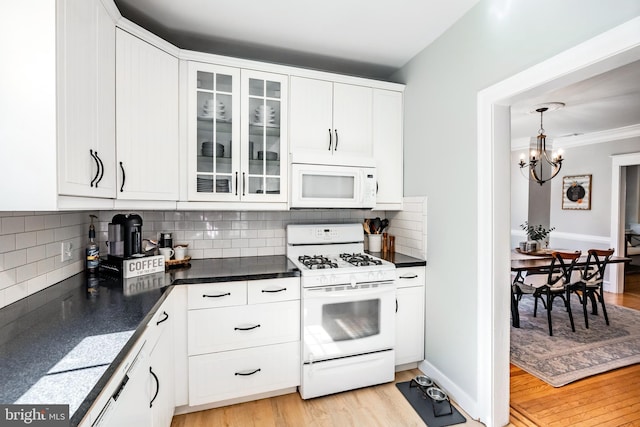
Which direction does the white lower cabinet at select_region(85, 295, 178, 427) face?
to the viewer's right

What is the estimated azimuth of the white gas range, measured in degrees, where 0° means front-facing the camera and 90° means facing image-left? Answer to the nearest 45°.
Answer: approximately 315°

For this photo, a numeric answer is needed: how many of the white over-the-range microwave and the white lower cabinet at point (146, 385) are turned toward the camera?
1

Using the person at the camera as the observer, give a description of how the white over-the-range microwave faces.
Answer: facing the viewer

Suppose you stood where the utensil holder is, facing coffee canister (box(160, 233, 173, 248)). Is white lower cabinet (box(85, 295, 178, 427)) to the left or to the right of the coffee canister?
left

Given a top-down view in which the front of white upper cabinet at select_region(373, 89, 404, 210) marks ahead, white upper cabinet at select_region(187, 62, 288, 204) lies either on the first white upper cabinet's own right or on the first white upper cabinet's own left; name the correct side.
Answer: on the first white upper cabinet's own right

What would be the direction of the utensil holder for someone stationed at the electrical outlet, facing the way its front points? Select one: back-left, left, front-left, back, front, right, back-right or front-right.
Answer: front-left

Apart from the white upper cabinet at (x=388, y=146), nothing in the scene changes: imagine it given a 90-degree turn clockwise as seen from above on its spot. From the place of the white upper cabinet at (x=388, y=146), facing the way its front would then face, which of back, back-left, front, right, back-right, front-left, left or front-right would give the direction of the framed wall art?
back

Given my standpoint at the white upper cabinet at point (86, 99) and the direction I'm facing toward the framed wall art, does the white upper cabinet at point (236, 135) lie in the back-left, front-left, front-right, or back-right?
front-left

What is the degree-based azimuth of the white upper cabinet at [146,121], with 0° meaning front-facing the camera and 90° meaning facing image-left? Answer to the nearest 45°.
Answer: approximately 315°

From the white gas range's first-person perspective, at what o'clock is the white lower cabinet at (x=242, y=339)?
The white lower cabinet is roughly at 4 o'clock from the white gas range.

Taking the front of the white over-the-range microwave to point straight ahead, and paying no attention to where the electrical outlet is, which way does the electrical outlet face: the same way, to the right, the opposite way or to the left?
to the left
